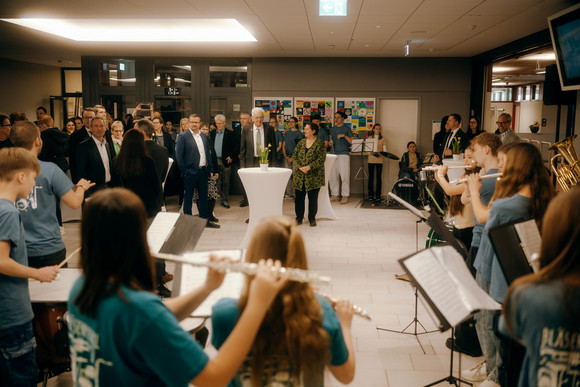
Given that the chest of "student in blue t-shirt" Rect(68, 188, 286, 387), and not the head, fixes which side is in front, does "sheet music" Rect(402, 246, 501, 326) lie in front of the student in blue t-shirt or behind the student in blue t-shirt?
in front

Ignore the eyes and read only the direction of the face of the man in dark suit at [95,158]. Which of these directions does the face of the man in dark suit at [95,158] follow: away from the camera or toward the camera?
toward the camera

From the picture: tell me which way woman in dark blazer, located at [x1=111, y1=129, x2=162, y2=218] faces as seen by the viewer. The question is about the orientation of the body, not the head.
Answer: away from the camera

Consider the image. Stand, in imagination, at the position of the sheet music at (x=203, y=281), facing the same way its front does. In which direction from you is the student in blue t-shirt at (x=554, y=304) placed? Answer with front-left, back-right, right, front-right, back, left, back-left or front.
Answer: front-left

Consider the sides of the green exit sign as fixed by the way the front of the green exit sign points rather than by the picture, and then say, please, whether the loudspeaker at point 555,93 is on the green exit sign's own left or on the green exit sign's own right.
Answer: on the green exit sign's own left

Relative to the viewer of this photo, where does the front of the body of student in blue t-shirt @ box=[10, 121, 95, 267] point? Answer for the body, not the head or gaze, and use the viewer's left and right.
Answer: facing away from the viewer and to the right of the viewer

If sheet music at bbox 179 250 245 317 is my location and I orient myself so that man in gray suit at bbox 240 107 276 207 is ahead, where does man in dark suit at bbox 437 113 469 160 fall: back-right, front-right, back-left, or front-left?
front-right

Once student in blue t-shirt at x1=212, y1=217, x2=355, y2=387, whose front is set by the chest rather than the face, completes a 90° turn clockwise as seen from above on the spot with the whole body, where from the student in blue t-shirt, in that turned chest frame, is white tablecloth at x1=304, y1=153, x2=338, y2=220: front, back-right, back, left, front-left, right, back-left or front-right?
left

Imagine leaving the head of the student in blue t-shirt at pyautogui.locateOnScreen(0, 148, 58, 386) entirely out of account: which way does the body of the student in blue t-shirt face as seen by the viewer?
to the viewer's right

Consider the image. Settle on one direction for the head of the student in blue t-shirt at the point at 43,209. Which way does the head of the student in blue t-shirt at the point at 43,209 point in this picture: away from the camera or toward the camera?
away from the camera

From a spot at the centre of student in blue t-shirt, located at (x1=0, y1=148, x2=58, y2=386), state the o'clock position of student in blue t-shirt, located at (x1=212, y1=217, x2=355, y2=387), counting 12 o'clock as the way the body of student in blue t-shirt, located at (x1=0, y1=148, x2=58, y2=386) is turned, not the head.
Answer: student in blue t-shirt, located at (x1=212, y1=217, x2=355, y2=387) is roughly at 2 o'clock from student in blue t-shirt, located at (x1=0, y1=148, x2=58, y2=386).

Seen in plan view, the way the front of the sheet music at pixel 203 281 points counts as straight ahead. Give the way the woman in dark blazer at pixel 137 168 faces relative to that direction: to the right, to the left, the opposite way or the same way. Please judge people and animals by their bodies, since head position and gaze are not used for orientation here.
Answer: the opposite way

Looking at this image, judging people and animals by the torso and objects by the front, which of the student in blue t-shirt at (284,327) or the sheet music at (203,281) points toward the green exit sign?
the student in blue t-shirt

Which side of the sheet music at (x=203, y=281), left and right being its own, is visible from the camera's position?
front

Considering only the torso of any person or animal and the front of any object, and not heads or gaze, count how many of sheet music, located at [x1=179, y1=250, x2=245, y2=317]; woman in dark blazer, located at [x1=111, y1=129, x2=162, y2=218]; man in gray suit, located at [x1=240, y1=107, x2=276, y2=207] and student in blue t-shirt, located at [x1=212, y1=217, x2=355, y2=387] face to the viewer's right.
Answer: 0

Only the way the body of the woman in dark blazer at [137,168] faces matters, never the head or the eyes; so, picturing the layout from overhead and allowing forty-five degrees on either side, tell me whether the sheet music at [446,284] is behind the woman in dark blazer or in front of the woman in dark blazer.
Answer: behind

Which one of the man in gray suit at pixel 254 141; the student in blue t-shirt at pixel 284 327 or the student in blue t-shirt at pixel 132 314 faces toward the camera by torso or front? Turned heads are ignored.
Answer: the man in gray suit

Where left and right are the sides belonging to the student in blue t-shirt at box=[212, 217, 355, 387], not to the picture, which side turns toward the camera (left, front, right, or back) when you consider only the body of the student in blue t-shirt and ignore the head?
back
